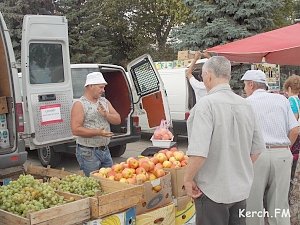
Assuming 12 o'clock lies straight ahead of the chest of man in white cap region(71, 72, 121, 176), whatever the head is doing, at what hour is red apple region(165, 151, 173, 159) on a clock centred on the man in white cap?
The red apple is roughly at 11 o'clock from the man in white cap.

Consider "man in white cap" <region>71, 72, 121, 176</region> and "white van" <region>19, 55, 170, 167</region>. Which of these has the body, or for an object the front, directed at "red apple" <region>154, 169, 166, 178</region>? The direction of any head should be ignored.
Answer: the man in white cap

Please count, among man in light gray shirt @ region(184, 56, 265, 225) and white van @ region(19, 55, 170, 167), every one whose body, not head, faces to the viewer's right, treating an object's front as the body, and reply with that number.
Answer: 0

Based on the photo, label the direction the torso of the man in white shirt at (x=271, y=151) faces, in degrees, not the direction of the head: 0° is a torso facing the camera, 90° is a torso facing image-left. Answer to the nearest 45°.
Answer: approximately 135°

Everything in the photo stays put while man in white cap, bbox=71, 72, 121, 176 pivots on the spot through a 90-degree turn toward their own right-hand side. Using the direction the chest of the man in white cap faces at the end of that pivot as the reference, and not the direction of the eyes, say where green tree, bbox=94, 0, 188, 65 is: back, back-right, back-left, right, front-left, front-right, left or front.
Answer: back-right

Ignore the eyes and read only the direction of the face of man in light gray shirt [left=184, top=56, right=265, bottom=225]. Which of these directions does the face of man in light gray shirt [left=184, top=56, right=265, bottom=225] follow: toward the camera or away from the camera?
away from the camera

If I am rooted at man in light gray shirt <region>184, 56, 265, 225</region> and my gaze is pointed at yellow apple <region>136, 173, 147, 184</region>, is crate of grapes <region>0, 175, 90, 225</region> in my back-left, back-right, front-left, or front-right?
front-left

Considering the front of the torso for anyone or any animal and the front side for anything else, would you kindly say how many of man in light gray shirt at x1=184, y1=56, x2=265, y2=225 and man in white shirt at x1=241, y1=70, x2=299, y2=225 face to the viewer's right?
0

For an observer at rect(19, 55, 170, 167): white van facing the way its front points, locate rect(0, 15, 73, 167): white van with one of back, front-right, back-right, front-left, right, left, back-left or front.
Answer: left

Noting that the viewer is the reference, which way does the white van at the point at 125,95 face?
facing away from the viewer and to the left of the viewer

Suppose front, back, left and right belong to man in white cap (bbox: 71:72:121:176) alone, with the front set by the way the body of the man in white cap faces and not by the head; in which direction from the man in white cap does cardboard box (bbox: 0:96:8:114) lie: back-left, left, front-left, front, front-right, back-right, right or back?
back

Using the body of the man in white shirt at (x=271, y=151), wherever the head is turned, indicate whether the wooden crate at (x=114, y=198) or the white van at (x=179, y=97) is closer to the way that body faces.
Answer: the white van

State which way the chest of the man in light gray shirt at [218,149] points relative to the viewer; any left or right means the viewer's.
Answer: facing away from the viewer and to the left of the viewer

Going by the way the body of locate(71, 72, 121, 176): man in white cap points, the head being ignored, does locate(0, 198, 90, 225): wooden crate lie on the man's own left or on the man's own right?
on the man's own right

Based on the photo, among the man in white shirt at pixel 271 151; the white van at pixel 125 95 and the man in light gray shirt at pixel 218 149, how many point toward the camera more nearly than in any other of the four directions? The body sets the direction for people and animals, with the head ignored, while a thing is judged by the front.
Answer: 0

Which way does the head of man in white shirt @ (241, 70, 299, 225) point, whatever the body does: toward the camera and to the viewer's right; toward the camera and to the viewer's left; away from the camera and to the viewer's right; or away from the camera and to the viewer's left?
away from the camera and to the viewer's left

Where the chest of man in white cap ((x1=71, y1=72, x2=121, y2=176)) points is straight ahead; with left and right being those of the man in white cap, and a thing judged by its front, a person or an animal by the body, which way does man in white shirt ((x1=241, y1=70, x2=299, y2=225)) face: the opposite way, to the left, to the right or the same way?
the opposite way
